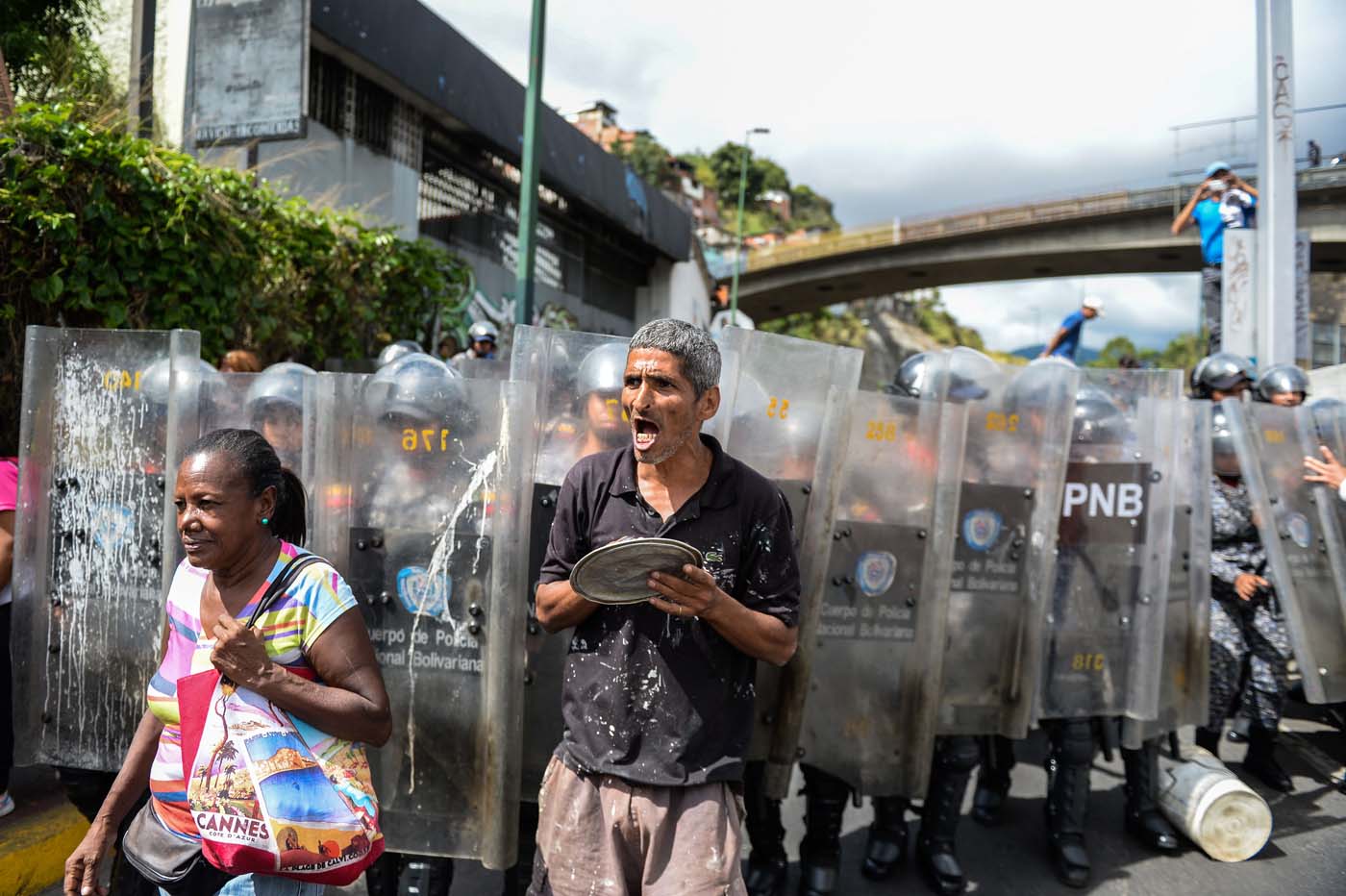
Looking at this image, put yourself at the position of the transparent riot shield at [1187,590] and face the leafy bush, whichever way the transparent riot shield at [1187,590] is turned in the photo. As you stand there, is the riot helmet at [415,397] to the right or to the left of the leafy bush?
left

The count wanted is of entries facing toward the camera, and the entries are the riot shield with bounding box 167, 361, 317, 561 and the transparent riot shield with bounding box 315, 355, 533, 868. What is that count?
2

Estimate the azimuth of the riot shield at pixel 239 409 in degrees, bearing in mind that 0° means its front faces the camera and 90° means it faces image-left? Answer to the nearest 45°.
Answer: approximately 0°

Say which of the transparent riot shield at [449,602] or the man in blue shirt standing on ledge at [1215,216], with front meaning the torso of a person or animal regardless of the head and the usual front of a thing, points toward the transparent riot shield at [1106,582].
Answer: the man in blue shirt standing on ledge

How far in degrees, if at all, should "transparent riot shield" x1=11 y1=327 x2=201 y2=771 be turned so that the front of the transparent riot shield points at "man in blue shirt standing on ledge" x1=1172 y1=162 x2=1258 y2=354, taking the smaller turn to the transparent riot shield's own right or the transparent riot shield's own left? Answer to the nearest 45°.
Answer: approximately 90° to the transparent riot shield's own left

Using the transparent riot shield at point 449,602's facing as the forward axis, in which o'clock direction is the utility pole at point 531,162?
The utility pole is roughly at 6 o'clock from the transparent riot shield.

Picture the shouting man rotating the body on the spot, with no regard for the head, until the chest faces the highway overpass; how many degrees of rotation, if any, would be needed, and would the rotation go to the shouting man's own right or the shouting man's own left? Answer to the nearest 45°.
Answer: approximately 180°

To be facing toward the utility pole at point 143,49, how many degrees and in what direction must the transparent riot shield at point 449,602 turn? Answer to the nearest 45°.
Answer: approximately 180°

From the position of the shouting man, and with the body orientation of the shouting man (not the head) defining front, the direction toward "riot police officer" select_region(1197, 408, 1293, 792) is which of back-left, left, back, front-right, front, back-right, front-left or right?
back-left

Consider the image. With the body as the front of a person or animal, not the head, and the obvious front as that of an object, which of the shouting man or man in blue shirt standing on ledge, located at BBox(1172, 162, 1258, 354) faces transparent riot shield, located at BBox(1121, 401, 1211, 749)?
the man in blue shirt standing on ledge
